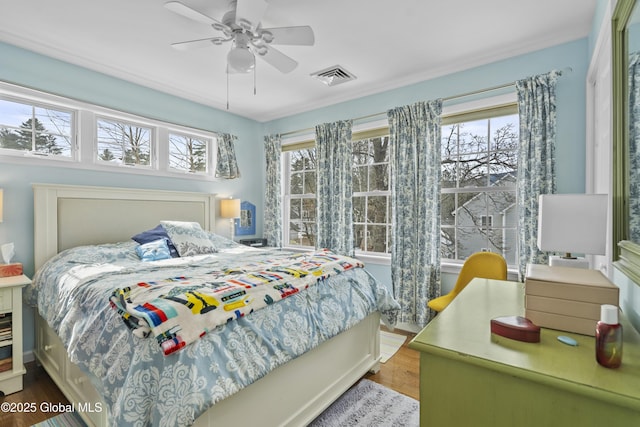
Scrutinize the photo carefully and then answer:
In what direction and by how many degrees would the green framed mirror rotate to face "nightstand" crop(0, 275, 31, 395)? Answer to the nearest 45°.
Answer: approximately 45° to its left

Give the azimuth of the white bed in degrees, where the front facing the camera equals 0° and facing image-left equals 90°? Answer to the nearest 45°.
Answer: approximately 315°

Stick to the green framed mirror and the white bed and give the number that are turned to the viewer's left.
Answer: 1

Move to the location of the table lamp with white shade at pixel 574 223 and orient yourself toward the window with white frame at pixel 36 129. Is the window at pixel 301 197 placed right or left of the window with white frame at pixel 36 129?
right

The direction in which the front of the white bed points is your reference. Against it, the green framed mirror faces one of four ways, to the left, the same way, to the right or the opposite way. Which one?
the opposite way

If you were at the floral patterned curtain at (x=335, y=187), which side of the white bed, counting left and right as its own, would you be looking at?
left

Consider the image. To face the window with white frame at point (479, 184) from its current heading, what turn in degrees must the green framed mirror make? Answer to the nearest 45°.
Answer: approximately 45° to its right

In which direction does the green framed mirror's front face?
to the viewer's left
